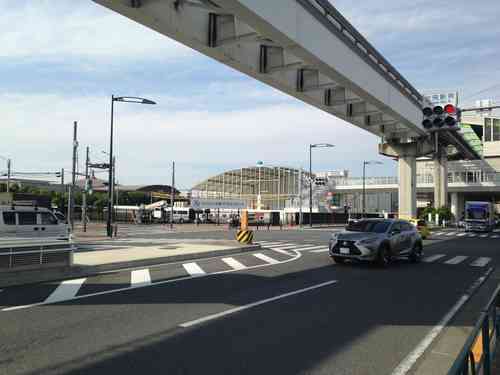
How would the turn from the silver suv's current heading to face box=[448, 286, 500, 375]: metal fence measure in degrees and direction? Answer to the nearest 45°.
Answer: approximately 45° to its left

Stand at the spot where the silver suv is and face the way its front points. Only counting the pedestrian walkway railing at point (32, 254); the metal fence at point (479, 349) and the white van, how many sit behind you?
0

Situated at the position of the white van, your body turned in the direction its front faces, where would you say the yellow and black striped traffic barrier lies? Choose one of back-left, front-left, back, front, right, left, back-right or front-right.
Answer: front

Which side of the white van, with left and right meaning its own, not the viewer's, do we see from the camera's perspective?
right

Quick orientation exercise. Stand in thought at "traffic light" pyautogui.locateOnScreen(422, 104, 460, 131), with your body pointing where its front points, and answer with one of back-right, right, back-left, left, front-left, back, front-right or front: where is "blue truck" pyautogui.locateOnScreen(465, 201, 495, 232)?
back

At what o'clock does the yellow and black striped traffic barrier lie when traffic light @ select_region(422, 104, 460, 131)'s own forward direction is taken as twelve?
The yellow and black striped traffic barrier is roughly at 4 o'clock from the traffic light.

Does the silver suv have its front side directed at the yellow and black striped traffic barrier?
no

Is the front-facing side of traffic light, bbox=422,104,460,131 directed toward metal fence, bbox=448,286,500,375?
yes

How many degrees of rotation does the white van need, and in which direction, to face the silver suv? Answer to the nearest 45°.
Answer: approximately 45° to its right

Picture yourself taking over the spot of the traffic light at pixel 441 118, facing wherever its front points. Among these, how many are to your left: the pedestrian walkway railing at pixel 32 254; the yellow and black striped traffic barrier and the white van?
0

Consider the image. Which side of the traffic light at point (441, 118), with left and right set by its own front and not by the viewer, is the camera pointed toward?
front

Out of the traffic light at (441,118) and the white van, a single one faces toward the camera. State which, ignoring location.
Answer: the traffic light

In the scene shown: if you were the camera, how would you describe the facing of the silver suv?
facing the viewer and to the left of the viewer

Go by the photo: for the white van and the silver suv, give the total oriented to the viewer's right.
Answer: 1

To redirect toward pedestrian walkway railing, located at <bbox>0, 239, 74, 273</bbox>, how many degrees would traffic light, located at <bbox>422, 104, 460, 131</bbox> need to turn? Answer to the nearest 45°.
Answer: approximately 45° to its right
